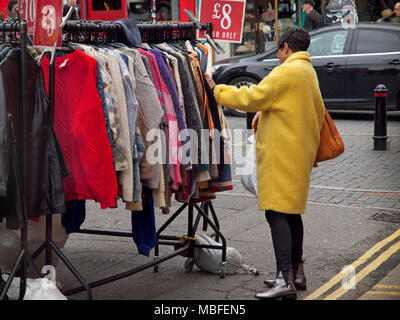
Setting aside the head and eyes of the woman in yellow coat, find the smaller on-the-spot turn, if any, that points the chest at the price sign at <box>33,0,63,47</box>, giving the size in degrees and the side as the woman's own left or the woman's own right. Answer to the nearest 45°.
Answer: approximately 45° to the woman's own left

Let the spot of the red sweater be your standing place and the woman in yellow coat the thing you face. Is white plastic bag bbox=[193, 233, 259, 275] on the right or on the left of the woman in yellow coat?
left

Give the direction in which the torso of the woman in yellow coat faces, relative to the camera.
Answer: to the viewer's left

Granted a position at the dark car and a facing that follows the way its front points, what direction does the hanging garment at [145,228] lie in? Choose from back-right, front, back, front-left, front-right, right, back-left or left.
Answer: left

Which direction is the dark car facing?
to the viewer's left

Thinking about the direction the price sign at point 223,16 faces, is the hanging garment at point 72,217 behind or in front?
in front

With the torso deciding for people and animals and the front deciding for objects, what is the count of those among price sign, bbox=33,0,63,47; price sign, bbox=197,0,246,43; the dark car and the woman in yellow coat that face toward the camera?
2

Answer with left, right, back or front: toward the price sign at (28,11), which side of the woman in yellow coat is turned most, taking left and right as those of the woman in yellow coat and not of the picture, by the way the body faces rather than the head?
front

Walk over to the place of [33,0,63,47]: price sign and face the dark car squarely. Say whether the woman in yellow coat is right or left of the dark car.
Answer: right

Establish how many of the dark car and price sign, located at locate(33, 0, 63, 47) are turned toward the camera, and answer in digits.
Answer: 1
